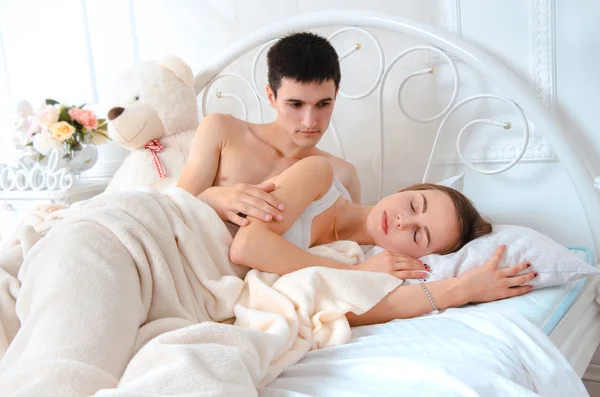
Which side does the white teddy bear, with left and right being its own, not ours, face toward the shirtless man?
left

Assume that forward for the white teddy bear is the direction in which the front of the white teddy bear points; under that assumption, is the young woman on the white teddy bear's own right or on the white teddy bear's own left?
on the white teddy bear's own left

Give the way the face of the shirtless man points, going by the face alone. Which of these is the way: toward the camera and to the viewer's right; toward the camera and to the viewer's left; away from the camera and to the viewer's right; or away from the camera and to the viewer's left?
toward the camera and to the viewer's right

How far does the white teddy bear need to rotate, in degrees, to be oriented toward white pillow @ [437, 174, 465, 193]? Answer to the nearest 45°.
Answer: approximately 90° to its left

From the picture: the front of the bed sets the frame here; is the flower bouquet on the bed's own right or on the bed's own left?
on the bed's own right

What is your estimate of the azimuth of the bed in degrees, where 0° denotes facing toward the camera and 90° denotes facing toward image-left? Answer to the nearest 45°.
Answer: approximately 45°

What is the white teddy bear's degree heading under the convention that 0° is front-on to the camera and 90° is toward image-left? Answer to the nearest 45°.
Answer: approximately 45°
